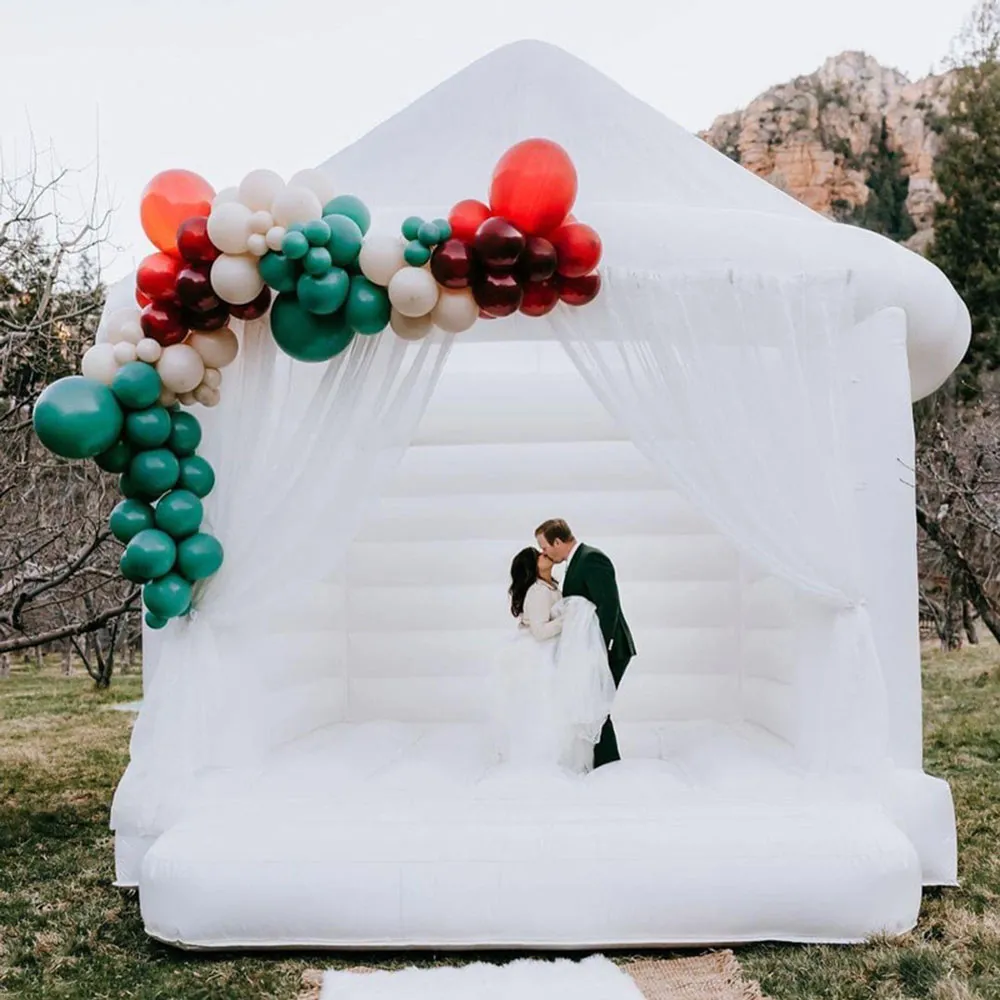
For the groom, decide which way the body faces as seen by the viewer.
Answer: to the viewer's left

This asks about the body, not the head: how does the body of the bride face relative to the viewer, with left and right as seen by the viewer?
facing to the right of the viewer

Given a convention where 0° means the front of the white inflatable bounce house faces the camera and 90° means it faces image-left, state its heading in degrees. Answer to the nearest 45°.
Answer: approximately 0°

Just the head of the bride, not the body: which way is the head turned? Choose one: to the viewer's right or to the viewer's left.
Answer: to the viewer's right

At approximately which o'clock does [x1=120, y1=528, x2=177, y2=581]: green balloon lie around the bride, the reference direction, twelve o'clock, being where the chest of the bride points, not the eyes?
The green balloon is roughly at 5 o'clock from the bride.

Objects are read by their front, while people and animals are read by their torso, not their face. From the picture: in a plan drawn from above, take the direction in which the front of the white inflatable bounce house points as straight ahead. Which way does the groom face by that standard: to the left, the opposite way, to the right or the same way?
to the right

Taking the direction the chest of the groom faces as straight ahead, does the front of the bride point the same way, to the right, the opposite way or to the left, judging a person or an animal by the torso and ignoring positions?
the opposite way

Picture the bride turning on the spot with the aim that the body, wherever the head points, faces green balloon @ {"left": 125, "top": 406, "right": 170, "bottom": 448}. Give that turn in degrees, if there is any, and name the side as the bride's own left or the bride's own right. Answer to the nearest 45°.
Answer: approximately 135° to the bride's own right
